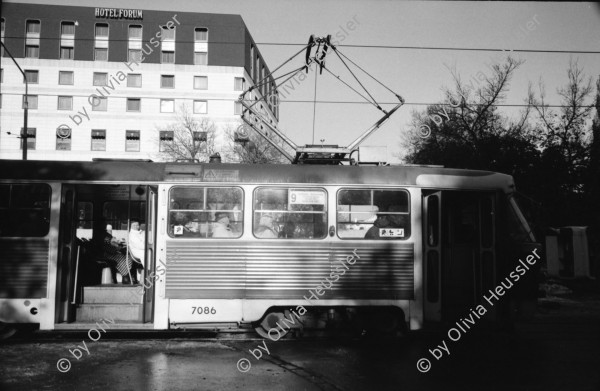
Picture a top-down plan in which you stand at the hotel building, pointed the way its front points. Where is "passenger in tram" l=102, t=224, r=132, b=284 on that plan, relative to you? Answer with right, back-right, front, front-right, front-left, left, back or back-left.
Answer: front

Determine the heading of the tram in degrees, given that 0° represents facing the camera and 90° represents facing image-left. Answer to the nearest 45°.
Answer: approximately 270°

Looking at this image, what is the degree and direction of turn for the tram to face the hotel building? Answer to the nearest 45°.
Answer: approximately 90° to its left

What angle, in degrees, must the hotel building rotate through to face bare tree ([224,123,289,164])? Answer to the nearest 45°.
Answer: approximately 45° to its left

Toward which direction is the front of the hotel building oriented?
toward the camera

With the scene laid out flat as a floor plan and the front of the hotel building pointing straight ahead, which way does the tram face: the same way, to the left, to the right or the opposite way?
to the left

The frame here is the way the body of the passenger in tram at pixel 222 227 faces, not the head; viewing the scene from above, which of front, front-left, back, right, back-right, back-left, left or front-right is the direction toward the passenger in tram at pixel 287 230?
front

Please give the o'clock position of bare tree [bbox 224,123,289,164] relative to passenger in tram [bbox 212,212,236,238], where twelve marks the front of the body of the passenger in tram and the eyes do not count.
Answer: The bare tree is roughly at 9 o'clock from the passenger in tram.

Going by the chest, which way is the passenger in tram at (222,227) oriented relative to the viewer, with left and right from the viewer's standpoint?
facing to the right of the viewer

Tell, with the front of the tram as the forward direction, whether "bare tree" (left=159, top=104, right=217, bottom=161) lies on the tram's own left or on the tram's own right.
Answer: on the tram's own left

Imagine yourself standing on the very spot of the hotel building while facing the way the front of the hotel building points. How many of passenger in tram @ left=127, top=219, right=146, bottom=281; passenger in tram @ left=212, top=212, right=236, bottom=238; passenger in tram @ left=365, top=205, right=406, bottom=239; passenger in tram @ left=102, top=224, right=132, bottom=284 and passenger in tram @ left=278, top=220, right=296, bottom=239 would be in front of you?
5

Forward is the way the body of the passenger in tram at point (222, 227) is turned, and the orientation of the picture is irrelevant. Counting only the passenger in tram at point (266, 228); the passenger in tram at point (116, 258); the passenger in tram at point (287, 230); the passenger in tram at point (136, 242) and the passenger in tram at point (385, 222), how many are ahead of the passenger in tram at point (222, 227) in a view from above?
3

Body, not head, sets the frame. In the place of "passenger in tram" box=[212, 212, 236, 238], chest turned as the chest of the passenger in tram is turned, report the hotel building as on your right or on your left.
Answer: on your left

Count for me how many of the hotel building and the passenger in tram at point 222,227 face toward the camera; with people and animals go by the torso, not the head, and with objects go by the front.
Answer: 1

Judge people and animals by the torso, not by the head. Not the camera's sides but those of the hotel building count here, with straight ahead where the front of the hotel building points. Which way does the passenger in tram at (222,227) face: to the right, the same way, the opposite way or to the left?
to the left

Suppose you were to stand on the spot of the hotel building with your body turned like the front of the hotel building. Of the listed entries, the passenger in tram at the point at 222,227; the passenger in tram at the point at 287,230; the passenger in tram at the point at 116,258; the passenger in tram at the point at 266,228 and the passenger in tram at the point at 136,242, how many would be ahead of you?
5

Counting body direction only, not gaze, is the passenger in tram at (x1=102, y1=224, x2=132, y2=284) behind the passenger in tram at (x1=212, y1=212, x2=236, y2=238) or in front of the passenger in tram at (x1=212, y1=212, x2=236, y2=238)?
behind
